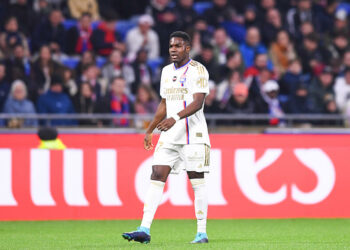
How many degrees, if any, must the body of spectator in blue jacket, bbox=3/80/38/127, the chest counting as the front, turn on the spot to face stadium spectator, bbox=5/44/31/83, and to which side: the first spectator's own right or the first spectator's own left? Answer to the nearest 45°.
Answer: approximately 180°

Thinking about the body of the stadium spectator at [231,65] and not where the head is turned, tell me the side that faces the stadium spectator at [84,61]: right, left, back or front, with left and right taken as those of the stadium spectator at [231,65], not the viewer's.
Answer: right

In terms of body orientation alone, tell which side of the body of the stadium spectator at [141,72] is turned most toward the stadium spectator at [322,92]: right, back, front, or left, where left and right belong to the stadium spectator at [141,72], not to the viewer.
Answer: left

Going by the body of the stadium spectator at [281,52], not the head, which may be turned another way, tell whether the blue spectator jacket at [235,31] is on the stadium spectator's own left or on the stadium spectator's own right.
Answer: on the stadium spectator's own right

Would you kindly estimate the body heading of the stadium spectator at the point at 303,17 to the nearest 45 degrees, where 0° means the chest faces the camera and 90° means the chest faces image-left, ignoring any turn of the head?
approximately 0°

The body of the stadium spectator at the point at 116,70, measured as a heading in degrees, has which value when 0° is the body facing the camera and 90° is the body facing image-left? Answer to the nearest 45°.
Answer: approximately 0°

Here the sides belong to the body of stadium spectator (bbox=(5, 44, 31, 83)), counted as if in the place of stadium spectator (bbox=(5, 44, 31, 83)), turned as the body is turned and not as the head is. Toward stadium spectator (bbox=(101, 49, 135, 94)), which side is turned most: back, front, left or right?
left
